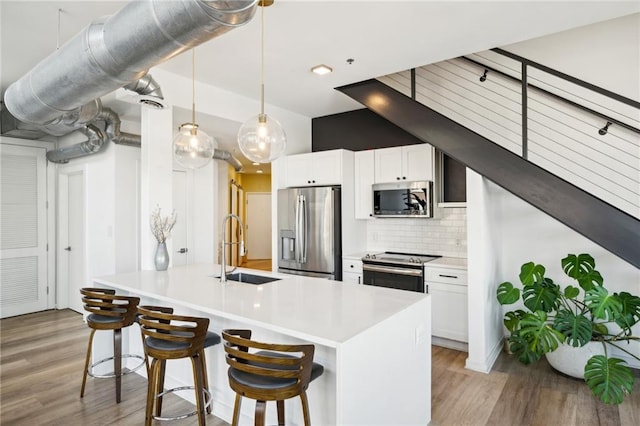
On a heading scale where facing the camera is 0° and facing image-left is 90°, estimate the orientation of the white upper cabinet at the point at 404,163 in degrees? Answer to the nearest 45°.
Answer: approximately 45°

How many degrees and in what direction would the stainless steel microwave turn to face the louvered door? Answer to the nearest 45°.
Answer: approximately 45° to its right

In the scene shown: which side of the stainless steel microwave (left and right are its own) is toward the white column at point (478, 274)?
left

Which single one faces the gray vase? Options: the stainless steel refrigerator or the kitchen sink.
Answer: the stainless steel refrigerator

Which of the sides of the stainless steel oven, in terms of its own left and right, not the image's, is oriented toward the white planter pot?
left
